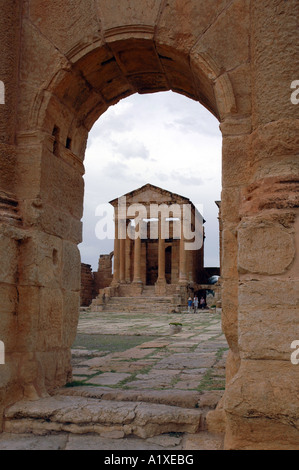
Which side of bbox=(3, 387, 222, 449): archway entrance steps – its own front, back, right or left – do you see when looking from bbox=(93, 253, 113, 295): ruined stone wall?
back

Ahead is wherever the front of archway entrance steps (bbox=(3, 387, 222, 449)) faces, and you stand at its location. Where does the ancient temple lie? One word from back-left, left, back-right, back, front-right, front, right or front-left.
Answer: back

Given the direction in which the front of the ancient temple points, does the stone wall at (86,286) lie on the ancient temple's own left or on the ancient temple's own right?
on the ancient temple's own right

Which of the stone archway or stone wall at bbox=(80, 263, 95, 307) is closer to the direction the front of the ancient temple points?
the stone archway

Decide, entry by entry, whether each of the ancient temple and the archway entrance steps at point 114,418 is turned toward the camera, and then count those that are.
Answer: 2

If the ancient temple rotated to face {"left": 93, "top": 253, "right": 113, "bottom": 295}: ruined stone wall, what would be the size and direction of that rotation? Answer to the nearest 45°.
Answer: approximately 135° to its right

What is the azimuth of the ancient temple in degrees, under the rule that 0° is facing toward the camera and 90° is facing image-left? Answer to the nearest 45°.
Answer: approximately 0°

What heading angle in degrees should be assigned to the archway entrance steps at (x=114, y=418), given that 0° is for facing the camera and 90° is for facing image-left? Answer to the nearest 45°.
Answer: approximately 0°

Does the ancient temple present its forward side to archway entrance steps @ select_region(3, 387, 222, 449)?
yes

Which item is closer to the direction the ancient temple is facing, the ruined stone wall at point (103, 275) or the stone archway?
the stone archway
